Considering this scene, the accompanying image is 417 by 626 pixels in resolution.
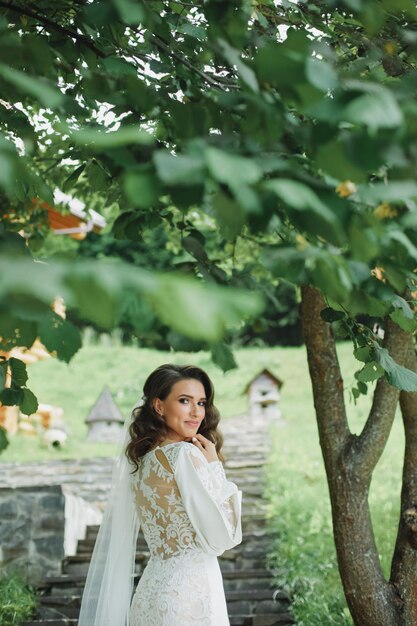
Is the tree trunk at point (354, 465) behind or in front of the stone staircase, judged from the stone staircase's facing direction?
in front

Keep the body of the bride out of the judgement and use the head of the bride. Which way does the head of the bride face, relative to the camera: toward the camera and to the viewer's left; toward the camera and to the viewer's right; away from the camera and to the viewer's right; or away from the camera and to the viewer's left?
toward the camera and to the viewer's right

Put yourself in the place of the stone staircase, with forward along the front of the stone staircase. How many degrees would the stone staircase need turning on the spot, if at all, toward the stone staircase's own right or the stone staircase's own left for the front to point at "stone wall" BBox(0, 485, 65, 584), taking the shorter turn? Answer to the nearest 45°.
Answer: approximately 90° to the stone staircase's own right

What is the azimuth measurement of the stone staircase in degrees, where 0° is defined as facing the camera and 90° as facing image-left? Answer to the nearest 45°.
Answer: approximately 0°

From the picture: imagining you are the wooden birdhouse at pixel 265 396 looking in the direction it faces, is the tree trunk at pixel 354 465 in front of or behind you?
in front

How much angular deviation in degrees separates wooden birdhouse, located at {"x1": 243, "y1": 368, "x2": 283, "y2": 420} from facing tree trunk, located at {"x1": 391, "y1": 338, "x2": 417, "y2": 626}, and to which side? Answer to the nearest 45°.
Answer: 0° — it already faces it

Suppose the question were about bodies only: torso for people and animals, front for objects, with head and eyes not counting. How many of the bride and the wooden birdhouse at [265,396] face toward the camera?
1

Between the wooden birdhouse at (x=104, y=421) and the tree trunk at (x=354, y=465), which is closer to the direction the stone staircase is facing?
the tree trunk

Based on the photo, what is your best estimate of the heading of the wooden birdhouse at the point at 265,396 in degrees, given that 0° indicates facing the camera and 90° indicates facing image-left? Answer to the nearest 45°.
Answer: approximately 0°

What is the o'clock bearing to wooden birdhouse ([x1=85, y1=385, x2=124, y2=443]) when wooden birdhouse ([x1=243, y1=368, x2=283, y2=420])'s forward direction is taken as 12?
wooden birdhouse ([x1=85, y1=385, x2=124, y2=443]) is roughly at 2 o'clock from wooden birdhouse ([x1=243, y1=368, x2=283, y2=420]).
